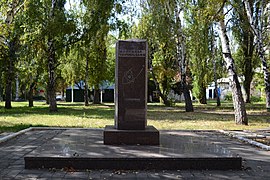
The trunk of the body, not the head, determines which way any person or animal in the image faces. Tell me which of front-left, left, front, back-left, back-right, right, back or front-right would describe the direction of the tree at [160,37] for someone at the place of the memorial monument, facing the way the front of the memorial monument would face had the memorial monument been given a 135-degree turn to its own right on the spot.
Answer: front-right

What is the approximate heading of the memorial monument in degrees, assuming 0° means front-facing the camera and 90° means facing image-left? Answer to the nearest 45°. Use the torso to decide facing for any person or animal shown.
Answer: approximately 0°

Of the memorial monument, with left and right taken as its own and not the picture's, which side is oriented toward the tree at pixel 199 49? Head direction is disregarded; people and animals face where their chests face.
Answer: back

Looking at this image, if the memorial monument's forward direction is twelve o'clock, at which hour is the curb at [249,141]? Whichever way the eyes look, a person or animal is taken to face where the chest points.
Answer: The curb is roughly at 8 o'clock from the memorial monument.
